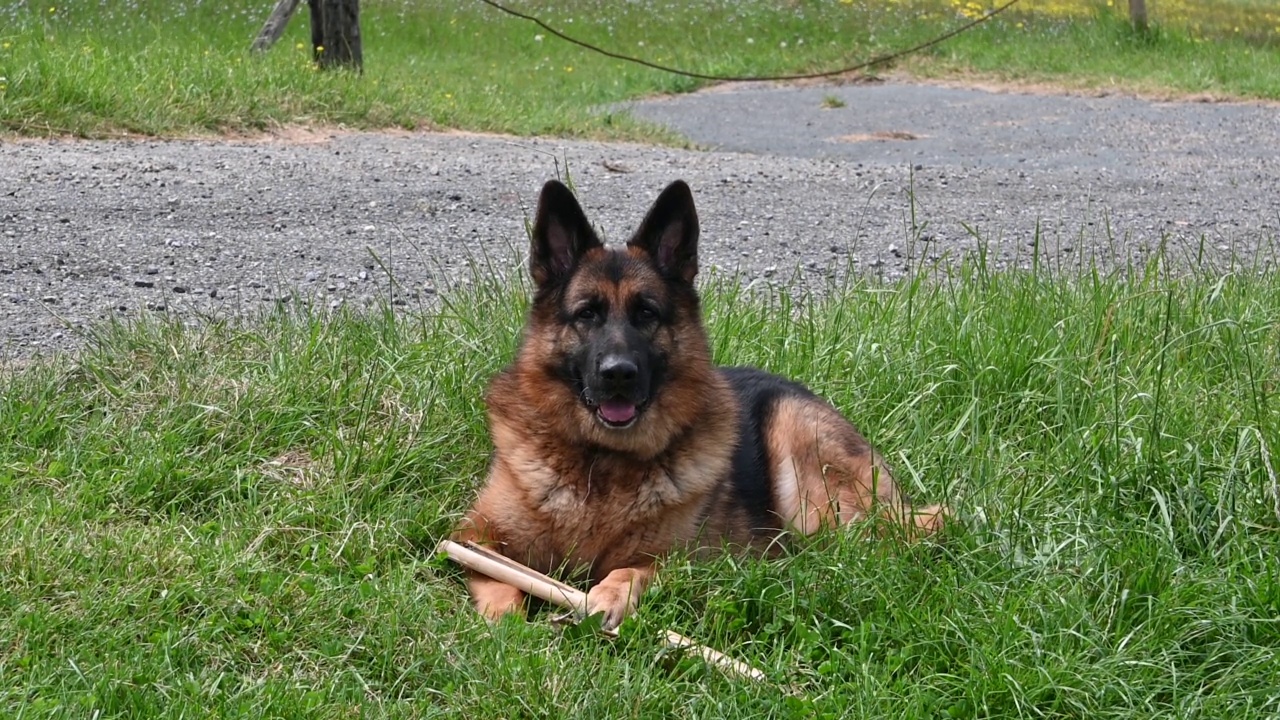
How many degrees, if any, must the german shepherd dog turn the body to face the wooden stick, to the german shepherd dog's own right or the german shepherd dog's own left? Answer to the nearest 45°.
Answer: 0° — it already faces it

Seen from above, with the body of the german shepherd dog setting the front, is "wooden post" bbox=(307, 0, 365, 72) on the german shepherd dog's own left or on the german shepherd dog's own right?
on the german shepherd dog's own right

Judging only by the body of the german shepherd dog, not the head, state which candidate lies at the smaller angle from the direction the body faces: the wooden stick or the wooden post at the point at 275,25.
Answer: the wooden stick

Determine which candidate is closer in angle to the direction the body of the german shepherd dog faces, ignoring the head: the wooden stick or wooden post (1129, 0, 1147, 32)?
the wooden stick

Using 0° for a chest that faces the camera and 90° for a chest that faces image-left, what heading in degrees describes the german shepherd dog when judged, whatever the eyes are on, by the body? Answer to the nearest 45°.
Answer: approximately 45°

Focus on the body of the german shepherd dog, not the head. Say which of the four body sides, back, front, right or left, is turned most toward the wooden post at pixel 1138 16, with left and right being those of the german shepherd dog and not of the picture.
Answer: back

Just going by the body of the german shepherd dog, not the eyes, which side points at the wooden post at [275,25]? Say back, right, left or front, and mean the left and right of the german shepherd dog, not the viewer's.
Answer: right

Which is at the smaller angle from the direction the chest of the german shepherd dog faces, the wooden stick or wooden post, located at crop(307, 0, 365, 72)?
the wooden stick

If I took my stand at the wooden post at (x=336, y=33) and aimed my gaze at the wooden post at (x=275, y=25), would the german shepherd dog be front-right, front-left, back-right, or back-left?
back-left
